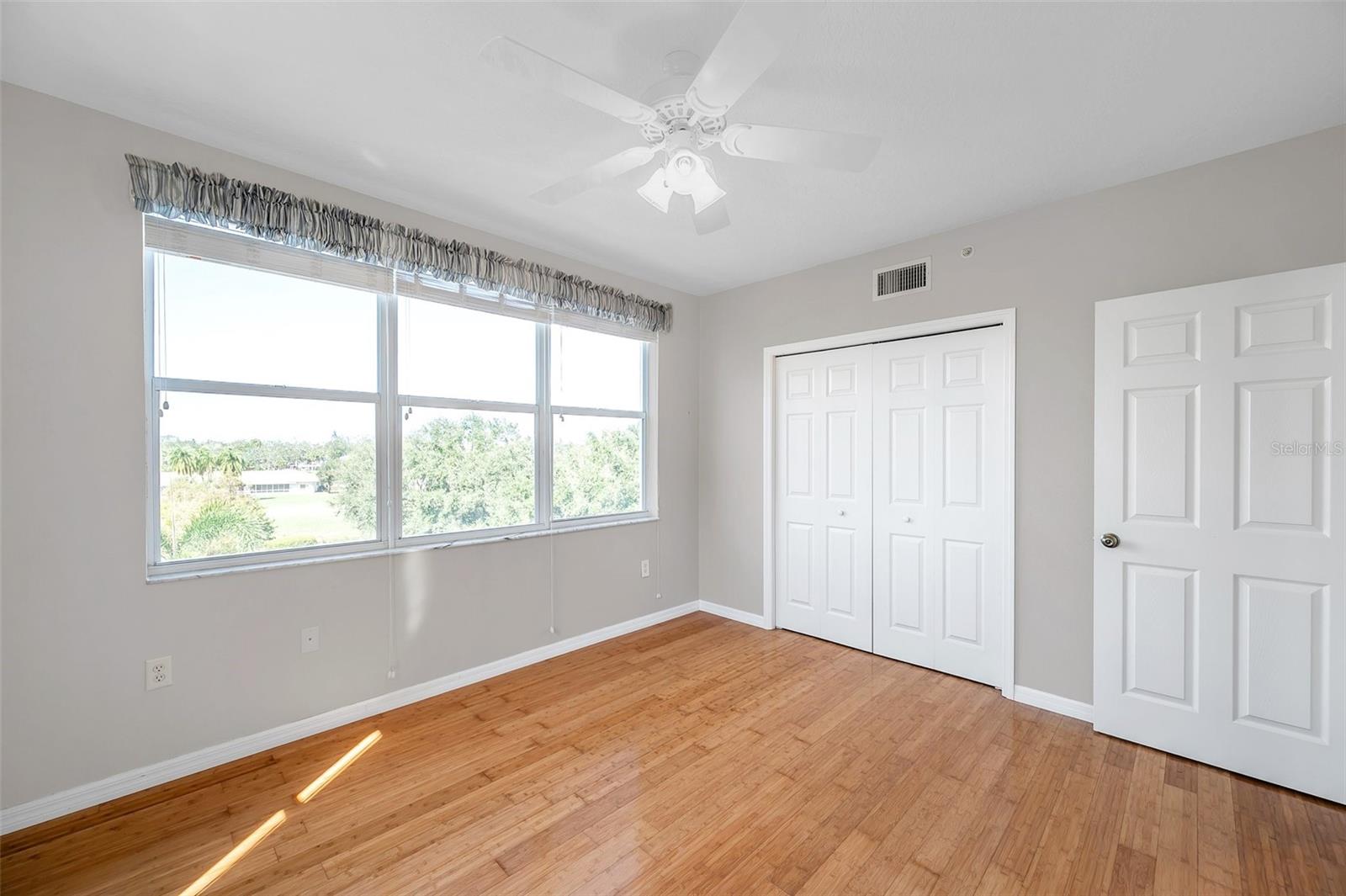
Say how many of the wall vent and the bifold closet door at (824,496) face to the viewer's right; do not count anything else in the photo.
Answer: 0

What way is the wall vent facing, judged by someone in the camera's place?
facing the viewer and to the left of the viewer

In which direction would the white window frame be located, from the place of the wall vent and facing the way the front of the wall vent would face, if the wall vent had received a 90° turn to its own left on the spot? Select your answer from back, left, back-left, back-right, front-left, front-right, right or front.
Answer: right

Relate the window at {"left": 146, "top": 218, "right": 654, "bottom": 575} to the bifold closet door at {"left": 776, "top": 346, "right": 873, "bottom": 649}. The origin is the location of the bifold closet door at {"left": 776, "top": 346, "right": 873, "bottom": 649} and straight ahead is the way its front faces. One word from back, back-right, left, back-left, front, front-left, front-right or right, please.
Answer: front

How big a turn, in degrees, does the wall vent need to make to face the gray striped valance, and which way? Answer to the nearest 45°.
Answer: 0° — it already faces it

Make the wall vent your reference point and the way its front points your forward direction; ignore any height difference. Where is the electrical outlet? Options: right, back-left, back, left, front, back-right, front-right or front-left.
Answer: front

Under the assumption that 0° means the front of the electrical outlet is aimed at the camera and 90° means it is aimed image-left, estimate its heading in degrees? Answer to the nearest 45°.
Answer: approximately 0°
